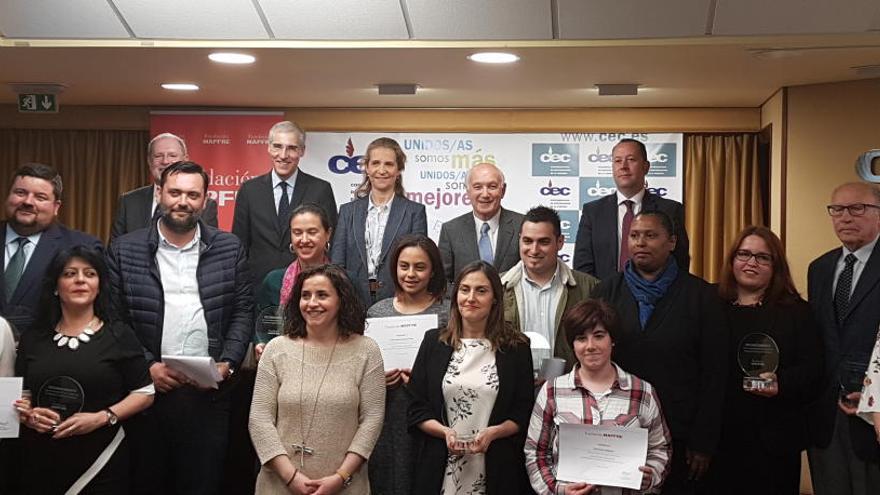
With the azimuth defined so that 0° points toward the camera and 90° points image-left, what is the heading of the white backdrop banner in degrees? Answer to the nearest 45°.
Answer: approximately 0°

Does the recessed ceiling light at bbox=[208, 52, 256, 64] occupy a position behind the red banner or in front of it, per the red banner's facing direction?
in front

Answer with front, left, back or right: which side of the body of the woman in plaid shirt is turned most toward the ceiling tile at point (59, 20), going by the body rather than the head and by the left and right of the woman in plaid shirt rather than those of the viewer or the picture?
right

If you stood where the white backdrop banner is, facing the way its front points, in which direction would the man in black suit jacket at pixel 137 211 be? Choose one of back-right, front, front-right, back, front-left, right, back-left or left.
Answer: front-right

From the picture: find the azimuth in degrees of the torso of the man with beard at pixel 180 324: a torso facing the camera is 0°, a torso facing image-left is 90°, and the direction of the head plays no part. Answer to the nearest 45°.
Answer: approximately 0°

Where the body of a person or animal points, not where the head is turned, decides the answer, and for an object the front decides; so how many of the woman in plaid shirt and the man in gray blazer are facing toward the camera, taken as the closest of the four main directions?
2

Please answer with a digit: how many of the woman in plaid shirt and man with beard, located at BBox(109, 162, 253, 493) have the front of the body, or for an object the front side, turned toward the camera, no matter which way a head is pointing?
2
